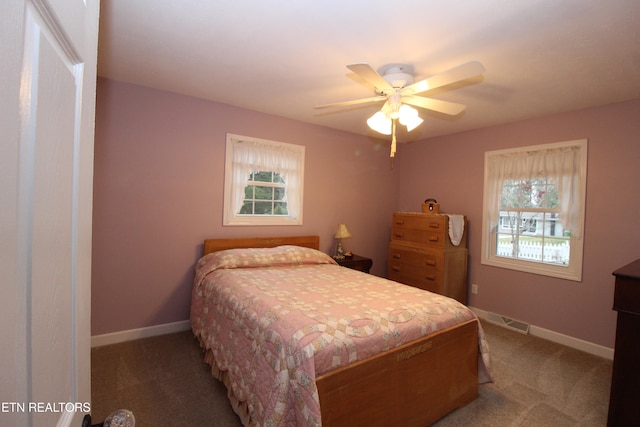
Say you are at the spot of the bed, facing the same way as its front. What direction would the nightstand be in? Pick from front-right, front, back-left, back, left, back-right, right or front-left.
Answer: back-left

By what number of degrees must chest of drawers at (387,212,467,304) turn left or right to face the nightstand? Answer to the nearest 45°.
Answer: approximately 45° to its right

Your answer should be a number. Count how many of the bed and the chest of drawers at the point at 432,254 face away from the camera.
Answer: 0

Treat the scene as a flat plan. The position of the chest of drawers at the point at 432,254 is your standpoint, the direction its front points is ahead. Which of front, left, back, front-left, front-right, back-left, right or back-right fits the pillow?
front

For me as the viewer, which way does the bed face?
facing the viewer and to the right of the viewer

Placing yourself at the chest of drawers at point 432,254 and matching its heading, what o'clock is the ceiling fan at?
The ceiling fan is roughly at 11 o'clock from the chest of drawers.

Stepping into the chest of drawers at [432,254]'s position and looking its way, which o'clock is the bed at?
The bed is roughly at 11 o'clock from the chest of drawers.

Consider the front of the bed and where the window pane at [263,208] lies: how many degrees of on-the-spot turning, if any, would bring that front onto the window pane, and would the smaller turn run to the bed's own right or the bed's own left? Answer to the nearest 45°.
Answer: approximately 180°

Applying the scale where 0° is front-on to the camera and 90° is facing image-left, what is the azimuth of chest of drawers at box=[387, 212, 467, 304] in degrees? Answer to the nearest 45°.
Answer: approximately 45°

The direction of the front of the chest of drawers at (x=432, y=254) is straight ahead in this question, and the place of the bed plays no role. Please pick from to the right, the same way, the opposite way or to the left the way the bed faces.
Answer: to the left

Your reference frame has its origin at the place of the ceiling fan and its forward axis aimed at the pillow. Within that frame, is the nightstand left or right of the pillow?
right

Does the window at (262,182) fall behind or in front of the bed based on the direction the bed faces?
behind

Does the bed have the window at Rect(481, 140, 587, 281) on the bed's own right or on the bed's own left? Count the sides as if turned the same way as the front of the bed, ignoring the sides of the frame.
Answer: on the bed's own left

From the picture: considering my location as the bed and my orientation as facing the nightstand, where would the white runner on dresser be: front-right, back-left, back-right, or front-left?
front-right
